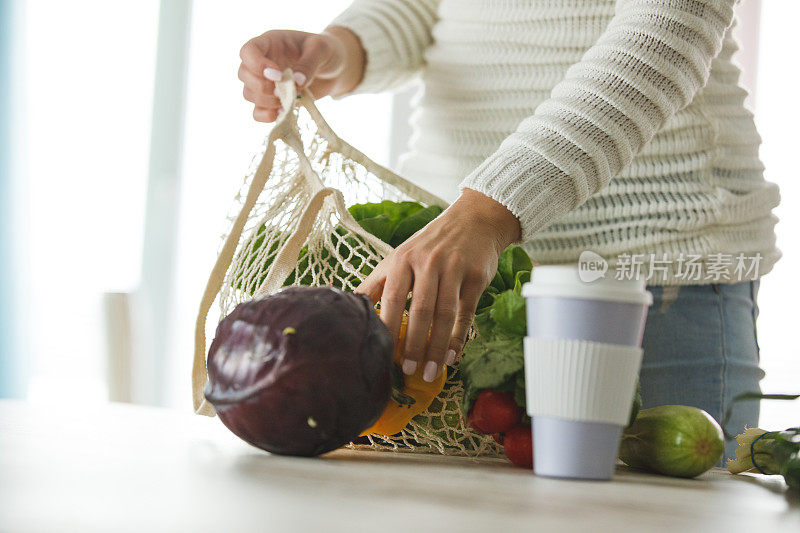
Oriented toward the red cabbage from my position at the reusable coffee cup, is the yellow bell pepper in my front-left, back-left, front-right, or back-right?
front-right

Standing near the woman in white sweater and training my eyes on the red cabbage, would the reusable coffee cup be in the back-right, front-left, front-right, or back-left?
front-left

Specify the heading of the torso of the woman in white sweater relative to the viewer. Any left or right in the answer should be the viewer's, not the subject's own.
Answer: facing the viewer and to the left of the viewer
